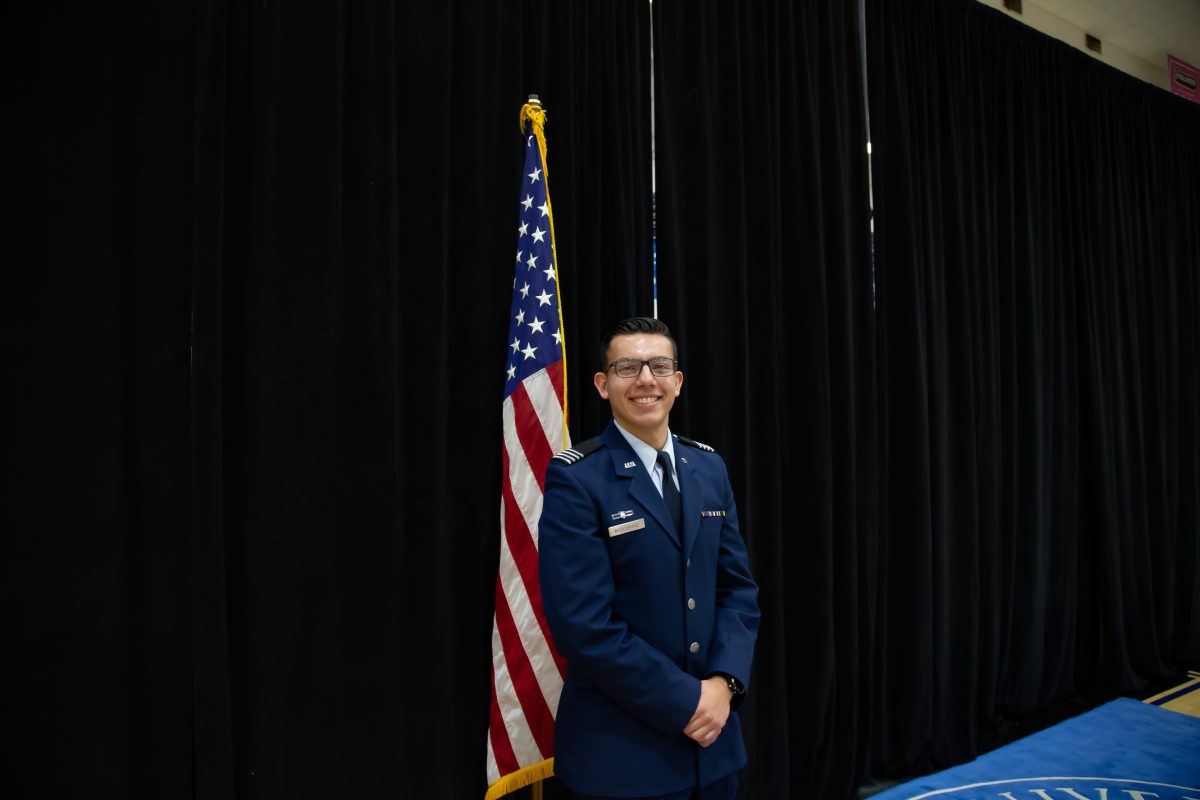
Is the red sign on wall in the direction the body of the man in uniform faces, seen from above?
no

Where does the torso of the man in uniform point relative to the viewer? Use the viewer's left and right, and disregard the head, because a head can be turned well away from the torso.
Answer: facing the viewer and to the right of the viewer

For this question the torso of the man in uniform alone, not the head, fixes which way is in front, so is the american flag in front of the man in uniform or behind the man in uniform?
behind

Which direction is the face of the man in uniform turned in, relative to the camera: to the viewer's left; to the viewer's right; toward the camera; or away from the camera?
toward the camera
